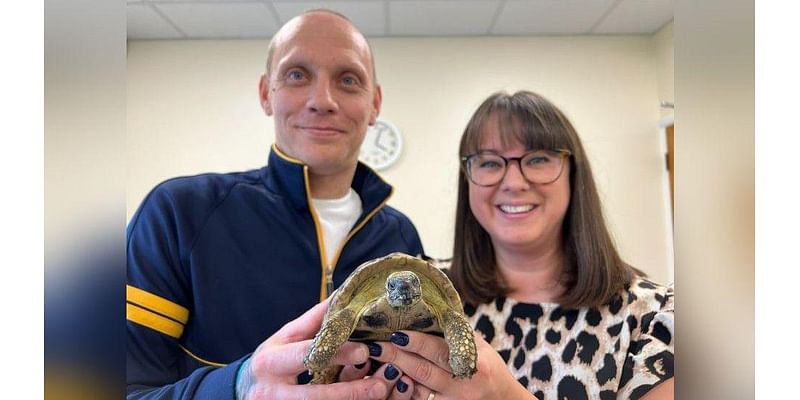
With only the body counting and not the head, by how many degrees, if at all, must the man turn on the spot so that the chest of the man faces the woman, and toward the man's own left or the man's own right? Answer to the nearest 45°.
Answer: approximately 45° to the man's own left

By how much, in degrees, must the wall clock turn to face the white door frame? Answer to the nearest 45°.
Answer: approximately 90° to its left

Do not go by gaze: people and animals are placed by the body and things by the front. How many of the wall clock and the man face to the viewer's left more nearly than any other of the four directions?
0

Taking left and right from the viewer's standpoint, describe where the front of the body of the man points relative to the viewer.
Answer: facing the viewer and to the right of the viewer
